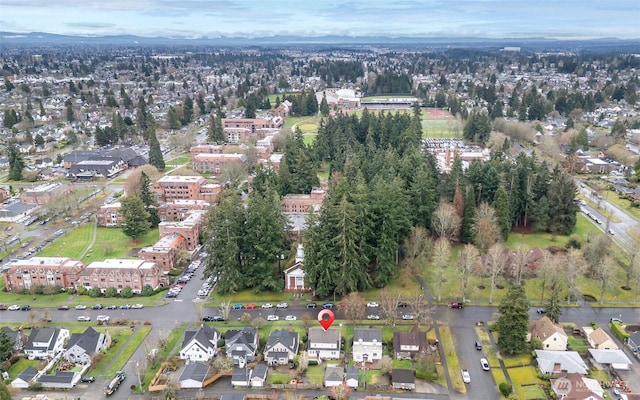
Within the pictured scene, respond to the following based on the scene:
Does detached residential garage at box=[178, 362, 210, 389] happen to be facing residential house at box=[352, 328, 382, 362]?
no

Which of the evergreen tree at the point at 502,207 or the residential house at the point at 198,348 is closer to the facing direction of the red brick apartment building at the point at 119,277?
the residential house

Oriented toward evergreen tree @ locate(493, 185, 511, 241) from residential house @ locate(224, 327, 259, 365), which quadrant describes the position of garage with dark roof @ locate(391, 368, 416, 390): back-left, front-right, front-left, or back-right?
front-right

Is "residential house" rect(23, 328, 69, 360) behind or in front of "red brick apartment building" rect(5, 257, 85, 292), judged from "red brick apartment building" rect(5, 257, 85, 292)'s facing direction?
in front

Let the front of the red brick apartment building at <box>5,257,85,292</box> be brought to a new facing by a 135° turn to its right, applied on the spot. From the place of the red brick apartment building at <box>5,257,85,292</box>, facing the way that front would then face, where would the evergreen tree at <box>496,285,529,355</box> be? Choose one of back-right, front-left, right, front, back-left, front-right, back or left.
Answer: back

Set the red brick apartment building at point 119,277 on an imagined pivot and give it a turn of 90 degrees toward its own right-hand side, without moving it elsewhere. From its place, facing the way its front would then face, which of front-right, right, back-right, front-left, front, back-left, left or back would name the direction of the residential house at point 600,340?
back-left

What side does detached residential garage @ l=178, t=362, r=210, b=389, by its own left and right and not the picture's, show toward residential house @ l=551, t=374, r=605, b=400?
left

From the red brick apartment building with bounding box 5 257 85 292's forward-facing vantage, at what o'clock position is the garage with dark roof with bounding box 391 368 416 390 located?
The garage with dark roof is roughly at 11 o'clock from the red brick apartment building.

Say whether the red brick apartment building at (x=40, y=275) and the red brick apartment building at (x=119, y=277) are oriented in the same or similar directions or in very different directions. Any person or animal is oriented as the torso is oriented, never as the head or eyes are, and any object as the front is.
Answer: same or similar directions

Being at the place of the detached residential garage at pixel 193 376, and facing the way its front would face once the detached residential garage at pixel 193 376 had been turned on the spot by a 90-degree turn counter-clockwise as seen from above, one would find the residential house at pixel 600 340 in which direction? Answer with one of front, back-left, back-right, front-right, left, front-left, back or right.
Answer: front

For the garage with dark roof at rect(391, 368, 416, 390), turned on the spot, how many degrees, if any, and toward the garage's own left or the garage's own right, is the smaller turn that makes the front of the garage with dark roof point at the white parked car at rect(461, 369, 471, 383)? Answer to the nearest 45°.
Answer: approximately 90° to the garage's own left

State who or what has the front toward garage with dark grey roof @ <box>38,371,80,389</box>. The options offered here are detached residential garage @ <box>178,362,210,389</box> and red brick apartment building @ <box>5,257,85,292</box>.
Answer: the red brick apartment building

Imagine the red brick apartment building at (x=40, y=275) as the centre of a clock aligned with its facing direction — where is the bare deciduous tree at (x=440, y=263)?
The bare deciduous tree is roughly at 10 o'clock from the red brick apartment building.

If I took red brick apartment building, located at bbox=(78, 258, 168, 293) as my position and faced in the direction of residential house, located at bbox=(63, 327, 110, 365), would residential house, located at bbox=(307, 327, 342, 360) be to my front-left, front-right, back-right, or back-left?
front-left

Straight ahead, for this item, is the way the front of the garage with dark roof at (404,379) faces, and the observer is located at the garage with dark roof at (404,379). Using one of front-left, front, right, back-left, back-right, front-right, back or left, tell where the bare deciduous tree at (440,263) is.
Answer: back

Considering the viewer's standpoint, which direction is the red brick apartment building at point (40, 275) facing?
facing the viewer

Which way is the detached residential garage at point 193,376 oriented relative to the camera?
toward the camera

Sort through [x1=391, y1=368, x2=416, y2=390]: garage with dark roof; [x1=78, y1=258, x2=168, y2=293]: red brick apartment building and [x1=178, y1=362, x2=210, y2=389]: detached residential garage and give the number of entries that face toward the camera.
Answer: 3

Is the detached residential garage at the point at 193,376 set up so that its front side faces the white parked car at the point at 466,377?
no
